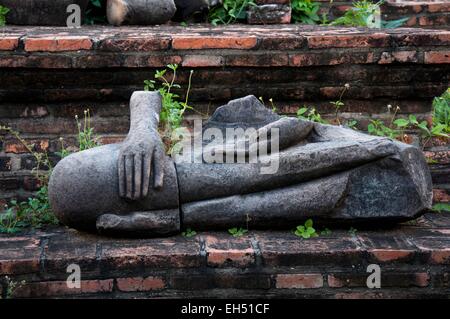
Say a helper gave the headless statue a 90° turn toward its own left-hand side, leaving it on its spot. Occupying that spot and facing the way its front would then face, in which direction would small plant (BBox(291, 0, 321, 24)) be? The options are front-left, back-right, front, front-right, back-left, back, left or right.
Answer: left

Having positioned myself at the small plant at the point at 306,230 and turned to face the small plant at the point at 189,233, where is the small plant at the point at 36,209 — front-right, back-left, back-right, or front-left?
front-right

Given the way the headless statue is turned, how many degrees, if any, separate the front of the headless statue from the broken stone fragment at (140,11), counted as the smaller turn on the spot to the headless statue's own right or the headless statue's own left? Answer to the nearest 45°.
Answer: approximately 180°

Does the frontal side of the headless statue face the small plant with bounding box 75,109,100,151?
no

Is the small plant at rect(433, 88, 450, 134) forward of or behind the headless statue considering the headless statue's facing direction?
behind

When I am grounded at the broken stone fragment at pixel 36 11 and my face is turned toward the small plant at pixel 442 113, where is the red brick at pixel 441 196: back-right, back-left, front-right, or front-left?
front-right

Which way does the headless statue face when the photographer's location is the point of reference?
facing the viewer

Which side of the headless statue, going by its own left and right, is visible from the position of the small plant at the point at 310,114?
back

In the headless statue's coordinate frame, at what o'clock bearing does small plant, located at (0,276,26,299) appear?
The small plant is roughly at 2 o'clock from the headless statue.

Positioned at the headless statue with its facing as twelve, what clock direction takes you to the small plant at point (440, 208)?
The small plant is roughly at 8 o'clock from the headless statue.

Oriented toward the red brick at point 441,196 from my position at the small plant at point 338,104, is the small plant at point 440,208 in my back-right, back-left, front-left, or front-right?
front-right

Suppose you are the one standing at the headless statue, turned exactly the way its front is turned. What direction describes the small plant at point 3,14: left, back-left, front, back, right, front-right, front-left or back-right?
back-right

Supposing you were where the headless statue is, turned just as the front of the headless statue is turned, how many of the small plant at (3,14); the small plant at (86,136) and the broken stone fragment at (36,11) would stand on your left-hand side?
0

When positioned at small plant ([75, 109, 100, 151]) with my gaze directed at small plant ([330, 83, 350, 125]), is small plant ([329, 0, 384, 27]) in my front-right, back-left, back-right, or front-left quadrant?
front-left
